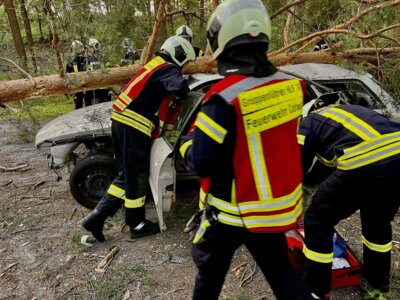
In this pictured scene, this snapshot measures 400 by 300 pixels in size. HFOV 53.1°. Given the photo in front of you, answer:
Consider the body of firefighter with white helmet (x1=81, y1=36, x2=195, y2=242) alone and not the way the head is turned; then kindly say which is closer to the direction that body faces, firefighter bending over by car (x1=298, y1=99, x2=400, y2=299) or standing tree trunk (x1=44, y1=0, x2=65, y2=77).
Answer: the firefighter bending over by car

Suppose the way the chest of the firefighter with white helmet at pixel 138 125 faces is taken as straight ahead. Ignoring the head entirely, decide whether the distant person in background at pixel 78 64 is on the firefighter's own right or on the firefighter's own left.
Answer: on the firefighter's own left

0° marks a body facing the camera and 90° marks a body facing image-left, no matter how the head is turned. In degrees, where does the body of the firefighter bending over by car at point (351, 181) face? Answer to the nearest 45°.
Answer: approximately 135°

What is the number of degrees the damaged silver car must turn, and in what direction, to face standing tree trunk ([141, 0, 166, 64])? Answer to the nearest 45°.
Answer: approximately 90° to its right

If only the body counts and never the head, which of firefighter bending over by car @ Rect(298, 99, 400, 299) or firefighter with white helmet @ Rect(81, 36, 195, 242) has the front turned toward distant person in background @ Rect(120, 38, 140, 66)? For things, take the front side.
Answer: the firefighter bending over by car

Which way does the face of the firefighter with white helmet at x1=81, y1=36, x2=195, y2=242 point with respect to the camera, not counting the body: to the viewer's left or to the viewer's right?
to the viewer's right

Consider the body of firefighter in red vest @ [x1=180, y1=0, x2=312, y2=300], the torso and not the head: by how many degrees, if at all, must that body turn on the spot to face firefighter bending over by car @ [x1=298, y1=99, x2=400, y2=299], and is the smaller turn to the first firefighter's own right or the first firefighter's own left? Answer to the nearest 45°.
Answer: approximately 90° to the first firefighter's own right

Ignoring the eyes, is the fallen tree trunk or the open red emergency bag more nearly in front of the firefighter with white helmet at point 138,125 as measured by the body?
the open red emergency bag

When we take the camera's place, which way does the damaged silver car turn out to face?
facing to the left of the viewer

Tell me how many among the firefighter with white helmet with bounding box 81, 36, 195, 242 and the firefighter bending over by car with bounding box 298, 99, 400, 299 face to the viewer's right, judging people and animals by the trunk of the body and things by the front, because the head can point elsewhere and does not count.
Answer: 1
